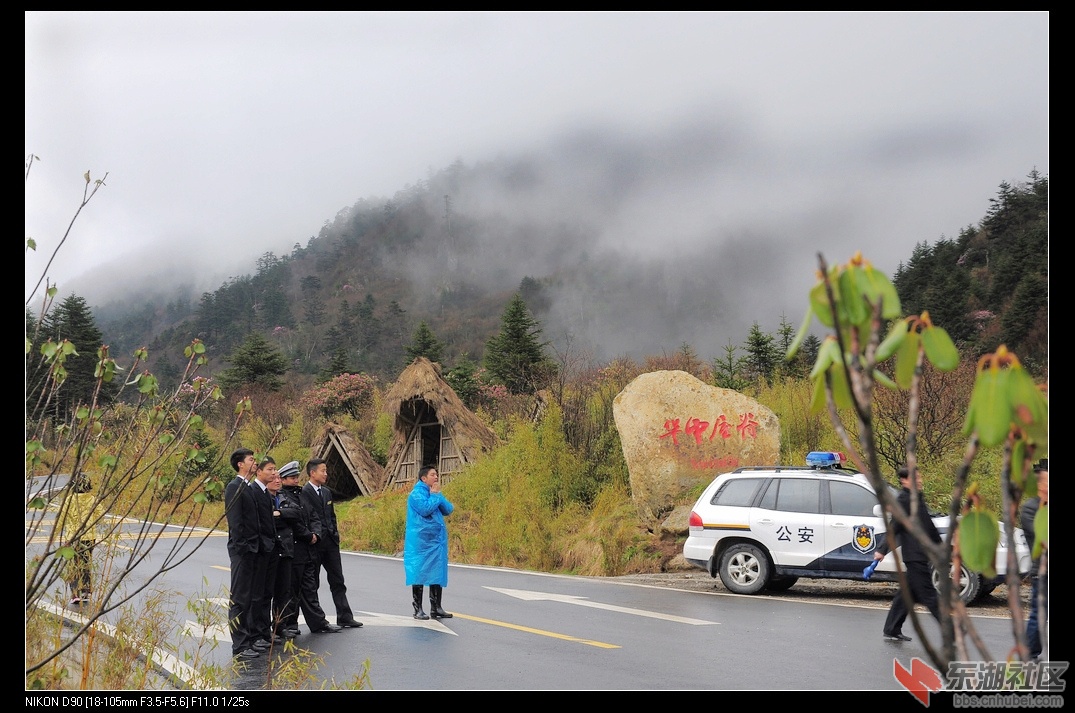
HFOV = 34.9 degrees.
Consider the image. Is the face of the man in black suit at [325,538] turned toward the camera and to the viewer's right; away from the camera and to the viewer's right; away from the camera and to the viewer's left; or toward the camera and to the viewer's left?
toward the camera and to the viewer's right

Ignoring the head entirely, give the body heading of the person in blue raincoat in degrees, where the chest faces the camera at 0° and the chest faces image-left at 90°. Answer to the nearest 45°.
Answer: approximately 315°

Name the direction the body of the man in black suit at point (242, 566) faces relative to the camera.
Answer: to the viewer's right

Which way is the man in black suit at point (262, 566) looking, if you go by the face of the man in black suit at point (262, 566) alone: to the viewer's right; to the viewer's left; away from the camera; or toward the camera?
to the viewer's right

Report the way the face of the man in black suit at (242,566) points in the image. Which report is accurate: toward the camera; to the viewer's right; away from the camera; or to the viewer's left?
to the viewer's right

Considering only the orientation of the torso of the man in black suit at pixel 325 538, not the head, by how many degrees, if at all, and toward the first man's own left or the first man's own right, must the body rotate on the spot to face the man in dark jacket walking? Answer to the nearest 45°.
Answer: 0° — they already face them

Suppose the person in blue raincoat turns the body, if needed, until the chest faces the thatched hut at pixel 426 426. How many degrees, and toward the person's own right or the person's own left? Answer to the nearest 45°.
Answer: approximately 135° to the person's own left

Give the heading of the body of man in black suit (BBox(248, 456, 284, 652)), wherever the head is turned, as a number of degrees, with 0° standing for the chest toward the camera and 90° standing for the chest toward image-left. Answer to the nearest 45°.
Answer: approximately 315°
